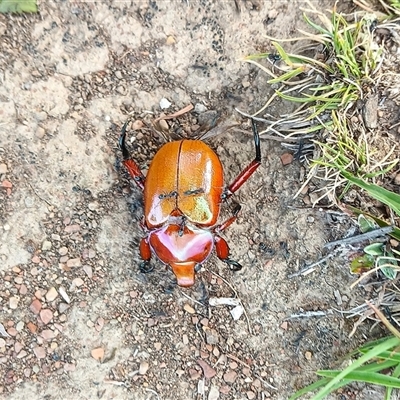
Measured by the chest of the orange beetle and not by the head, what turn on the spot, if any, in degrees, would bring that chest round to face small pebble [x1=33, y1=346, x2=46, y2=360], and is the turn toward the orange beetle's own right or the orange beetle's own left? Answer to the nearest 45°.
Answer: approximately 90° to the orange beetle's own right

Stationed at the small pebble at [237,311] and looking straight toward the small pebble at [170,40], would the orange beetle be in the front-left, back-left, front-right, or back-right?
front-left

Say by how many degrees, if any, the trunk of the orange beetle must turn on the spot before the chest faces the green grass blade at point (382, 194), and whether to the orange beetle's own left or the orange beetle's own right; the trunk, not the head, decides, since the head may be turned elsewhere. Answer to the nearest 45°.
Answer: approximately 90° to the orange beetle's own left

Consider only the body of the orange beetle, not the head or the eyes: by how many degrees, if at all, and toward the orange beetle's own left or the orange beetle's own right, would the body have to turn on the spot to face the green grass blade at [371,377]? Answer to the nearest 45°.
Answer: approximately 45° to the orange beetle's own left

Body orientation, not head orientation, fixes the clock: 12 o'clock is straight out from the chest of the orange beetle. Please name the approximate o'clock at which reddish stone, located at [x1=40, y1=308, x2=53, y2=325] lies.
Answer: The reddish stone is roughly at 3 o'clock from the orange beetle.

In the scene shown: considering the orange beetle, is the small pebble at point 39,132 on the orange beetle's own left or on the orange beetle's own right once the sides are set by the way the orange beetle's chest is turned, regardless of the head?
on the orange beetle's own right

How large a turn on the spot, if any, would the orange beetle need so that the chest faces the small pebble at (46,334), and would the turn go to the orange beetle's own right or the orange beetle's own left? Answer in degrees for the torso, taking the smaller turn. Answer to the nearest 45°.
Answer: approximately 90° to the orange beetle's own right

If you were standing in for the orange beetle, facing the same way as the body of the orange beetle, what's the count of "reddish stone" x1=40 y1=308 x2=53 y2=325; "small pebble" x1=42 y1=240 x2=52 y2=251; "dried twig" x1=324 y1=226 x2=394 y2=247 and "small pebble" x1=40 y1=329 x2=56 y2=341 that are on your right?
3

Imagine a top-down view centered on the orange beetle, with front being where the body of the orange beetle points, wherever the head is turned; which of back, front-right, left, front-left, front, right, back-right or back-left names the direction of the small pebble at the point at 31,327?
right

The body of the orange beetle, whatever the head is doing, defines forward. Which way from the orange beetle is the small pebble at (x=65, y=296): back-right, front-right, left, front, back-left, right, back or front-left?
right

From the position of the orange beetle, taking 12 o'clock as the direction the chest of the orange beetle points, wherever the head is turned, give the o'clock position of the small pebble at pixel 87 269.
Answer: The small pebble is roughly at 3 o'clock from the orange beetle.

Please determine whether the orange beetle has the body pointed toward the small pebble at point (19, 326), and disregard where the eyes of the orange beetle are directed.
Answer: no

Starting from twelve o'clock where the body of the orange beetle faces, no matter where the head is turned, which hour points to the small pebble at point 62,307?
The small pebble is roughly at 3 o'clock from the orange beetle.

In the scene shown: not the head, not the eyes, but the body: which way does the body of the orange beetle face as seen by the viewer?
toward the camera
